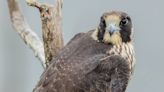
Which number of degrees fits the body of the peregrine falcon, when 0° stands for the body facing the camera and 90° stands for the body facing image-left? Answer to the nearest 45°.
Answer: approximately 270°

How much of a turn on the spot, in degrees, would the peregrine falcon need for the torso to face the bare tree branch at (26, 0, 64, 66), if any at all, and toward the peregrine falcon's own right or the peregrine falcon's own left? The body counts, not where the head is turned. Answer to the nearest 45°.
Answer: approximately 135° to the peregrine falcon's own left
